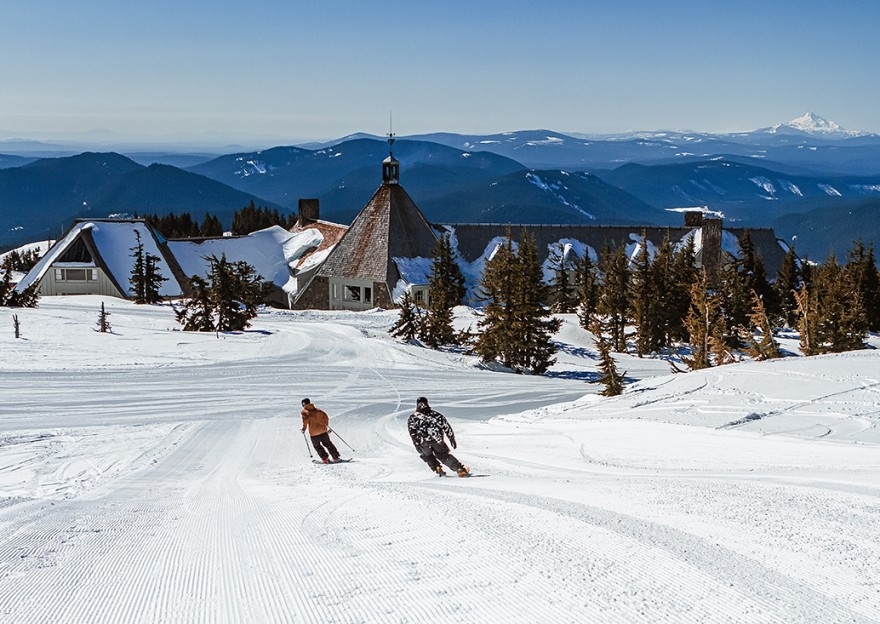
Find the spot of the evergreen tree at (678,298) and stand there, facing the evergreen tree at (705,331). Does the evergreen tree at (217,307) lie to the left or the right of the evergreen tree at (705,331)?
right

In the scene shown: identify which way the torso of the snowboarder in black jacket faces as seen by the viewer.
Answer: away from the camera

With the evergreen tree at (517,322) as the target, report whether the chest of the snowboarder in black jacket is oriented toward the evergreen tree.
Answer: yes

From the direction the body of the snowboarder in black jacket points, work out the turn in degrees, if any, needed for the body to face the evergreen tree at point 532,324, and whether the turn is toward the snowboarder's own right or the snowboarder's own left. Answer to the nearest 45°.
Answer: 0° — they already face it

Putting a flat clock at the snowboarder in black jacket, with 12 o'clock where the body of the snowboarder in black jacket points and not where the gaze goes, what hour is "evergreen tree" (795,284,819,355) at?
The evergreen tree is roughly at 1 o'clock from the snowboarder in black jacket.
